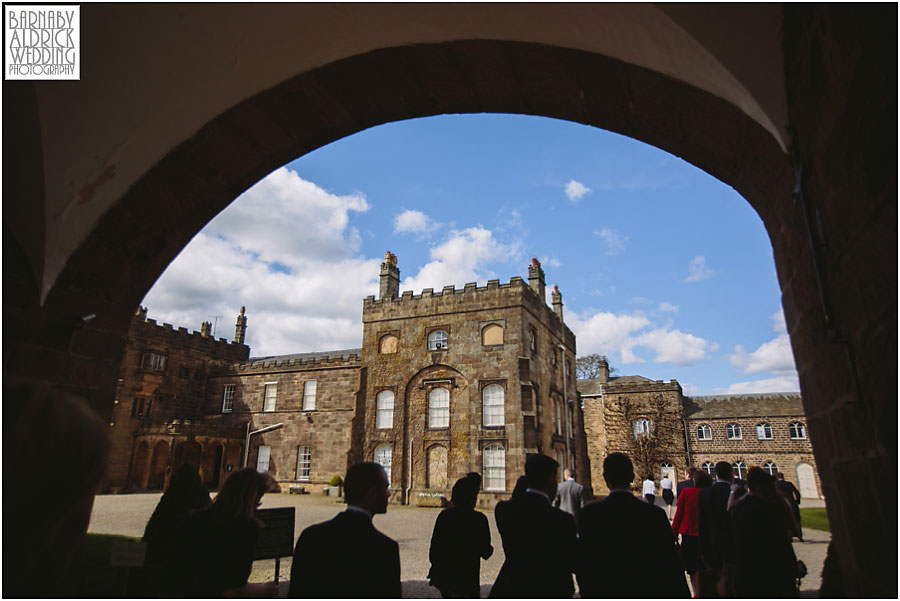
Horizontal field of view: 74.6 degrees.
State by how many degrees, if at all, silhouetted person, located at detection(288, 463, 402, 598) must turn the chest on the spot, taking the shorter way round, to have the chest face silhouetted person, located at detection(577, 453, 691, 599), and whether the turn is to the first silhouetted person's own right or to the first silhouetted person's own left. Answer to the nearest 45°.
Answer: approximately 45° to the first silhouetted person's own right

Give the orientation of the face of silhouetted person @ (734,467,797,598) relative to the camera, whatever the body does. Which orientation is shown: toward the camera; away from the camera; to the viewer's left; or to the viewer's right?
away from the camera

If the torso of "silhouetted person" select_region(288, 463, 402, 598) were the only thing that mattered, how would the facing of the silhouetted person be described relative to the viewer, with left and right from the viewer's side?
facing away from the viewer and to the right of the viewer

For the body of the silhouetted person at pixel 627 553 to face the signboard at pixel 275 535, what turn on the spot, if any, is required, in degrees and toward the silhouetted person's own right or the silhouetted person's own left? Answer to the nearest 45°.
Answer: approximately 45° to the silhouetted person's own left

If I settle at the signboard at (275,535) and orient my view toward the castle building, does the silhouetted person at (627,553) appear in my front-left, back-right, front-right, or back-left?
back-right

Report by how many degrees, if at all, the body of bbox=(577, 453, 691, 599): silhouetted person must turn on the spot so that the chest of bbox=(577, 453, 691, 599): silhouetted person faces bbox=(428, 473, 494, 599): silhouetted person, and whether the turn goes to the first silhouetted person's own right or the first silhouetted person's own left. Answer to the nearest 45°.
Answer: approximately 45° to the first silhouetted person's own left

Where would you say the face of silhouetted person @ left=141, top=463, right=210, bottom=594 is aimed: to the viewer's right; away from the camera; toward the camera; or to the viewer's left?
away from the camera

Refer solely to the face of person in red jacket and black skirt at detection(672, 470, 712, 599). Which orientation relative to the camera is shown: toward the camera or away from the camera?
away from the camera

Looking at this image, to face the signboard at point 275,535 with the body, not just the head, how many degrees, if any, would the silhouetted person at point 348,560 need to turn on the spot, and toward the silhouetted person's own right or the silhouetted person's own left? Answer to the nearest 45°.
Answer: approximately 45° to the silhouetted person's own left

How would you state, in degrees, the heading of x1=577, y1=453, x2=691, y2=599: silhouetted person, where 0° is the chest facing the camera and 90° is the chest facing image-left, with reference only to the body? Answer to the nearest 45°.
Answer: approximately 180°

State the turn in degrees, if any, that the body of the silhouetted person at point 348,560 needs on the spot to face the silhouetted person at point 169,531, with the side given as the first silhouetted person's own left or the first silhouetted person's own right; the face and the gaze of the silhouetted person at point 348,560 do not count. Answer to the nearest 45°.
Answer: approximately 90° to the first silhouetted person's own left
